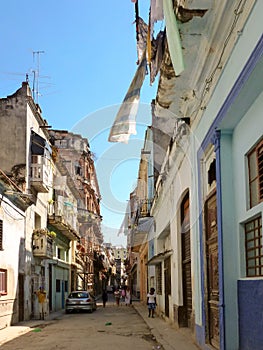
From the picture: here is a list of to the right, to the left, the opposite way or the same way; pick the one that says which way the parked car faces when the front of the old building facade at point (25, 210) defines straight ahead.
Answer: to the left

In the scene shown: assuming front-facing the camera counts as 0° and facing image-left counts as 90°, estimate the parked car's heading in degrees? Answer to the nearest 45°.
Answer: approximately 180°

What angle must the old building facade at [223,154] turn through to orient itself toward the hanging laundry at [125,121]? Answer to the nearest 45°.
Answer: approximately 45° to its right

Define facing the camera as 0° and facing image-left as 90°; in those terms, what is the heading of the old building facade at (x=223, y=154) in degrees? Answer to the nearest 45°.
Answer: approximately 90°

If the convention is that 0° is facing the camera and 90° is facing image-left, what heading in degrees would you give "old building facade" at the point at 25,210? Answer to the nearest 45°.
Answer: approximately 270°
